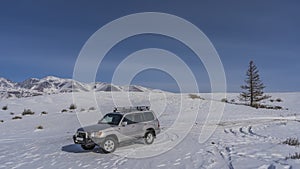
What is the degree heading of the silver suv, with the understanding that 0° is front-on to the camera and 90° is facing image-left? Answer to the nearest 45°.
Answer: approximately 45°
